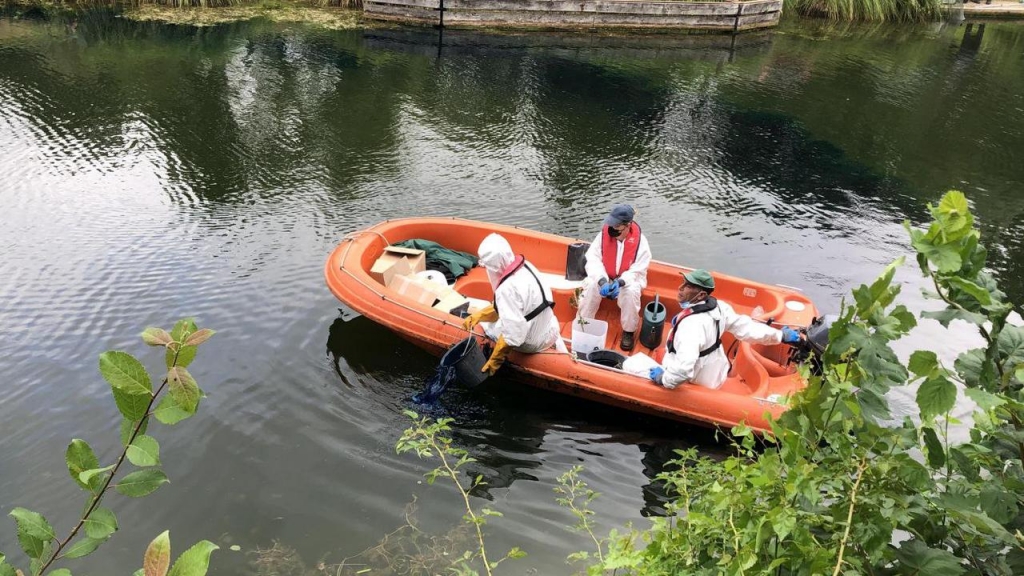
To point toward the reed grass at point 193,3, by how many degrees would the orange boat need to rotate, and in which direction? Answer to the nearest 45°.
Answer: approximately 45° to its right

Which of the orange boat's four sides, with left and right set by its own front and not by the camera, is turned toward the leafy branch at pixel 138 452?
left

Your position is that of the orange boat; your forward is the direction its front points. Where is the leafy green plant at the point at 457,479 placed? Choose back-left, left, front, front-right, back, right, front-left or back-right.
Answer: left

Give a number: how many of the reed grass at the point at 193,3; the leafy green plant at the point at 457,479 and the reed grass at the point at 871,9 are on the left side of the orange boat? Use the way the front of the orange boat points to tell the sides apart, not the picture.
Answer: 1

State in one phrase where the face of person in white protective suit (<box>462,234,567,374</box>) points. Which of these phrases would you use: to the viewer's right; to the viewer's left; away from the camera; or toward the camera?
to the viewer's left

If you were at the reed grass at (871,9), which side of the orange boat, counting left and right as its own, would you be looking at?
right

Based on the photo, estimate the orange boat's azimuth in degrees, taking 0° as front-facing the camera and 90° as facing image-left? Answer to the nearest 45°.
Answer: approximately 90°

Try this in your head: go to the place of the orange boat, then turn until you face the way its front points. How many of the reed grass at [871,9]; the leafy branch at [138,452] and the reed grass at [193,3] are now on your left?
1

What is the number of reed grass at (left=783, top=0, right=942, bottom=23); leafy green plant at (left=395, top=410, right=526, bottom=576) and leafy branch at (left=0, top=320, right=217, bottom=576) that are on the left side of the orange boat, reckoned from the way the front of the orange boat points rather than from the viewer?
2

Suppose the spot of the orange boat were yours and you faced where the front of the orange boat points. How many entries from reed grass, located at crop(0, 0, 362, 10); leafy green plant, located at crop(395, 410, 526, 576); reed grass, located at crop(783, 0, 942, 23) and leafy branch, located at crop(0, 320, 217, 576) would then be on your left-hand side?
2
